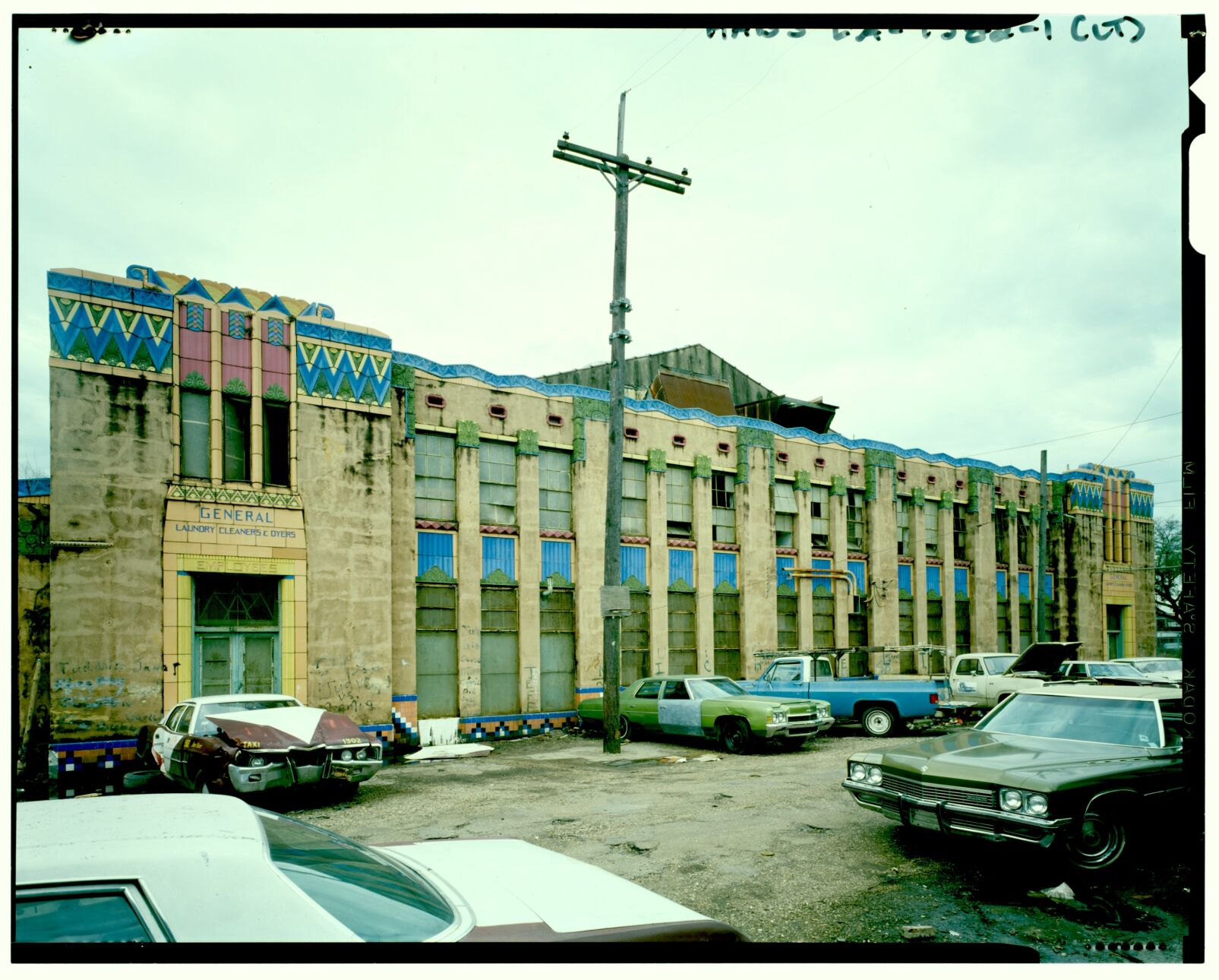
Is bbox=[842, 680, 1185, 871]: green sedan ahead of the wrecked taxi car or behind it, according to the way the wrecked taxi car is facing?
ahead

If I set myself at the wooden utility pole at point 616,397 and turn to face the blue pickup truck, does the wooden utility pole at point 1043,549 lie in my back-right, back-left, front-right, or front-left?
front-left

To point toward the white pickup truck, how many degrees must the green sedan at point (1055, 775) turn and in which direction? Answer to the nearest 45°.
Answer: approximately 135° to its right

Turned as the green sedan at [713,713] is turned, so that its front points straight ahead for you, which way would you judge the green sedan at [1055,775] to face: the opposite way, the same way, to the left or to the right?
to the right

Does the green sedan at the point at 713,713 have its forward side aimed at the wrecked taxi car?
no

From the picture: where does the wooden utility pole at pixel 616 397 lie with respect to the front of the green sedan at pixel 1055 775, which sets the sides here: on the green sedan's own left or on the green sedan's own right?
on the green sedan's own right

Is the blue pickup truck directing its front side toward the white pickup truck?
no

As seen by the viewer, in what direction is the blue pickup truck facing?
to the viewer's left

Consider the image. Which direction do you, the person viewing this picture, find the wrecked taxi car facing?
facing the viewer and to the right of the viewer

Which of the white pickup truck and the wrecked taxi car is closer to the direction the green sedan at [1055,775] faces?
the wrecked taxi car

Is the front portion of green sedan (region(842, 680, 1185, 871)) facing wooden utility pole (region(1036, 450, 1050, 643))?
no

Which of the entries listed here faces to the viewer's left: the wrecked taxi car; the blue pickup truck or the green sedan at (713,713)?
the blue pickup truck
